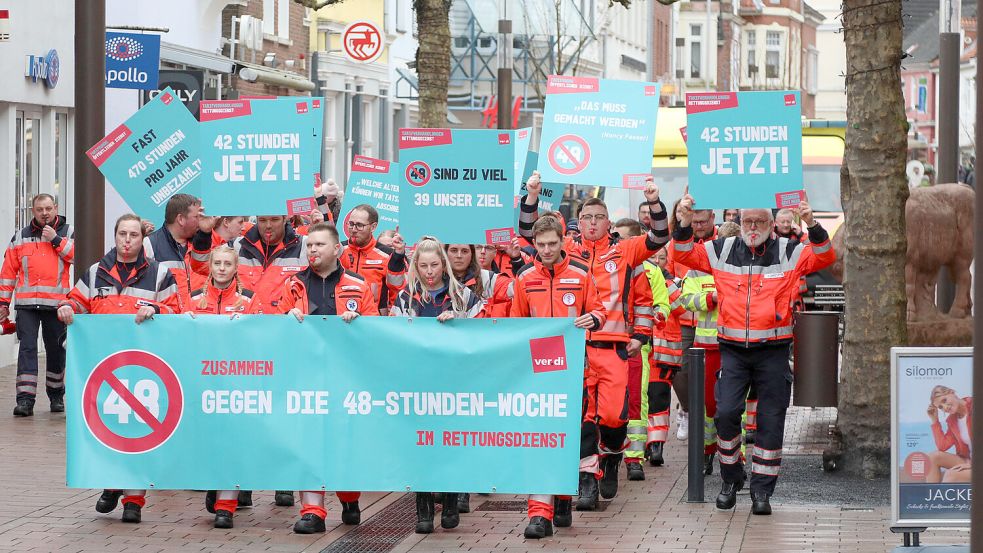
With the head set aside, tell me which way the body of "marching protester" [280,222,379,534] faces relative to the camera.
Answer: toward the camera

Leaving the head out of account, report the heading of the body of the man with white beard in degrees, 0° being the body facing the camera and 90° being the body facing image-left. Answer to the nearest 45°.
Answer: approximately 0°

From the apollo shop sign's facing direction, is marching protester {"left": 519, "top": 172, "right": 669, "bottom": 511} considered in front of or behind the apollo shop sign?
in front

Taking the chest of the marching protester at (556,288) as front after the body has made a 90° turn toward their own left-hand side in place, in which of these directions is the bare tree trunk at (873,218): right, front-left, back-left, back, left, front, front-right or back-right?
front-left

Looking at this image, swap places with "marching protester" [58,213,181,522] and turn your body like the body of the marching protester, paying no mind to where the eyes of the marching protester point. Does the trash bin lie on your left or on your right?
on your left

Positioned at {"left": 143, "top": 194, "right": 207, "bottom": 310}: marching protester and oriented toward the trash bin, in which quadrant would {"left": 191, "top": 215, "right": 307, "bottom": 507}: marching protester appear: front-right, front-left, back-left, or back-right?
front-right

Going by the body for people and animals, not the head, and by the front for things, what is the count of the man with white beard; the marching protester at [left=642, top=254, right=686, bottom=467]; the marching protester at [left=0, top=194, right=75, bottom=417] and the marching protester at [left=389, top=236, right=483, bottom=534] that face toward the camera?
4

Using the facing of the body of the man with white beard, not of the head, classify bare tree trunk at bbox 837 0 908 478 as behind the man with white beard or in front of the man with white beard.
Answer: behind

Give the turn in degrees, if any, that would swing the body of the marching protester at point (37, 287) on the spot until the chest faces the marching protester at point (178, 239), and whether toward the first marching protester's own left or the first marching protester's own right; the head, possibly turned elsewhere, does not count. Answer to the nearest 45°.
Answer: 0° — they already face them

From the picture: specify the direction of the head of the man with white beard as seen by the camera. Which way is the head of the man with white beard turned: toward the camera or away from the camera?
toward the camera

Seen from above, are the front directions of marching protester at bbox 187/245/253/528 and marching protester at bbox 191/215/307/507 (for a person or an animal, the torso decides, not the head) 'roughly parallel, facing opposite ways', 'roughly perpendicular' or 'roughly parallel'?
roughly parallel

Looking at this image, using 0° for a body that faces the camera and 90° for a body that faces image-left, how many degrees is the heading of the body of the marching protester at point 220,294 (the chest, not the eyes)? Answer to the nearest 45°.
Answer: approximately 0°

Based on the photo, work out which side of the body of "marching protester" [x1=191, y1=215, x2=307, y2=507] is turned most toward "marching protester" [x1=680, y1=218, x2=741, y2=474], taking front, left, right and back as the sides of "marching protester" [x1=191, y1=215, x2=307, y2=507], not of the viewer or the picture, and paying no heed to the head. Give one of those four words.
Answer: left
